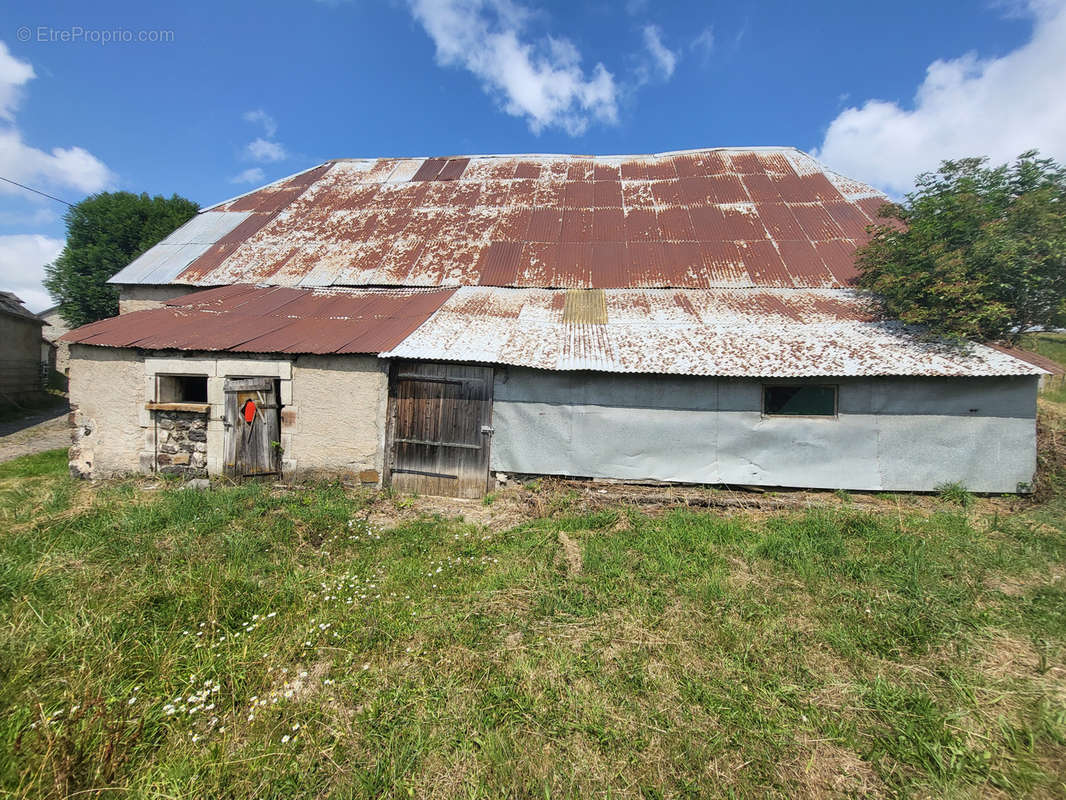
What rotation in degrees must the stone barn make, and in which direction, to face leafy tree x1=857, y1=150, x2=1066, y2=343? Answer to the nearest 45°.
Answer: approximately 90° to its left

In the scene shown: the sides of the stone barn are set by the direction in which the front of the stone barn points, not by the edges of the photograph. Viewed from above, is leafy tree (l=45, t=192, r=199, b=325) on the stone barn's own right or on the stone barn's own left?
on the stone barn's own right

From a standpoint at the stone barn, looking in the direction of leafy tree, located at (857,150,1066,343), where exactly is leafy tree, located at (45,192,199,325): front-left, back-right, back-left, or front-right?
back-left

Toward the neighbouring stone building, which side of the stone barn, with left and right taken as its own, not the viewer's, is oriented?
right

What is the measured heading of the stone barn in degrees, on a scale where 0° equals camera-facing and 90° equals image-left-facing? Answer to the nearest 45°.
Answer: approximately 0°
